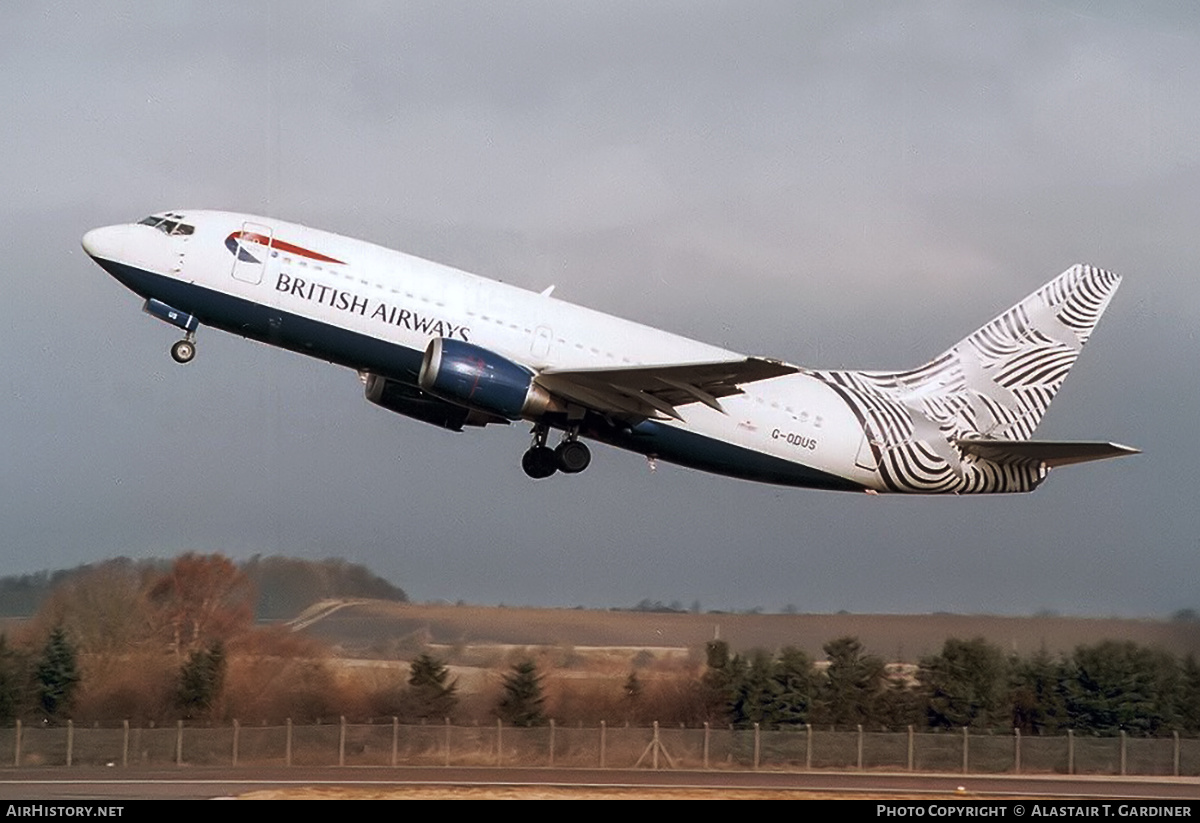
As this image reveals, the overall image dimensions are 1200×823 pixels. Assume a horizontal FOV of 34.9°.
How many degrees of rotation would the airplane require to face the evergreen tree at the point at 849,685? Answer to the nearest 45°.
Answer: approximately 135° to its right

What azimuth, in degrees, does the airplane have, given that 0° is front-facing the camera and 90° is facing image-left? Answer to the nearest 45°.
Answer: approximately 90°
